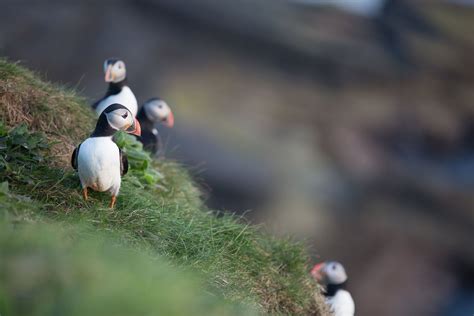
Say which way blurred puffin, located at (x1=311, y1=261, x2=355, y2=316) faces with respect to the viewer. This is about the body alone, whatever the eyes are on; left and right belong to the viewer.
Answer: facing the viewer and to the left of the viewer

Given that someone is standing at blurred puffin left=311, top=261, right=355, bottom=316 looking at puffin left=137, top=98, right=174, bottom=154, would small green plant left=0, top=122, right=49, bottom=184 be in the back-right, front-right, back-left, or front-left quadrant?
front-left

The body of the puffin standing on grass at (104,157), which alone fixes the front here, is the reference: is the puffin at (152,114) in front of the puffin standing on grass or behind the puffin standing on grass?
behind

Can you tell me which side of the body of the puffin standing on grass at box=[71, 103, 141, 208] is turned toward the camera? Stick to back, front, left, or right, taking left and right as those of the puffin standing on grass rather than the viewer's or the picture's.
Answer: front

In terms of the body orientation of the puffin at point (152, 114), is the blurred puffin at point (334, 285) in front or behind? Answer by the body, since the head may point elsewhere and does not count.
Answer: in front

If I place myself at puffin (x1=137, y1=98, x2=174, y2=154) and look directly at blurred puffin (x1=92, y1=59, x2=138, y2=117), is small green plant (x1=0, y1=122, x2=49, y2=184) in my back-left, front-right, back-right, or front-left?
front-left

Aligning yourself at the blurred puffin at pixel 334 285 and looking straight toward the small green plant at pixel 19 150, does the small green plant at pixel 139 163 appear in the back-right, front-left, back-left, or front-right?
front-right

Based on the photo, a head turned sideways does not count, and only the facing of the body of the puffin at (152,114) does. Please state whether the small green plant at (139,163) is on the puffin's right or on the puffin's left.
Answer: on the puffin's right

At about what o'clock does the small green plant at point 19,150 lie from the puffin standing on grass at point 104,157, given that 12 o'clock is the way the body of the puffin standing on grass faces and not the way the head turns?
The small green plant is roughly at 4 o'clock from the puffin standing on grass.
